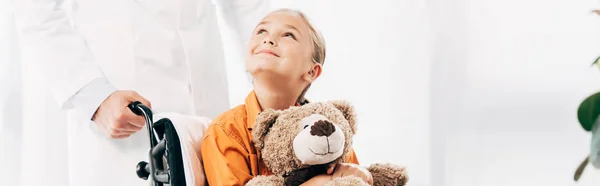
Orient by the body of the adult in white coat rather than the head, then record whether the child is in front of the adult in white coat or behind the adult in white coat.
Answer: in front

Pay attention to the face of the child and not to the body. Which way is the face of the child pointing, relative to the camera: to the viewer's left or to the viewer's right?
to the viewer's left

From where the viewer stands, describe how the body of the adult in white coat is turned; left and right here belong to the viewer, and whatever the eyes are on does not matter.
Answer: facing the viewer and to the right of the viewer
